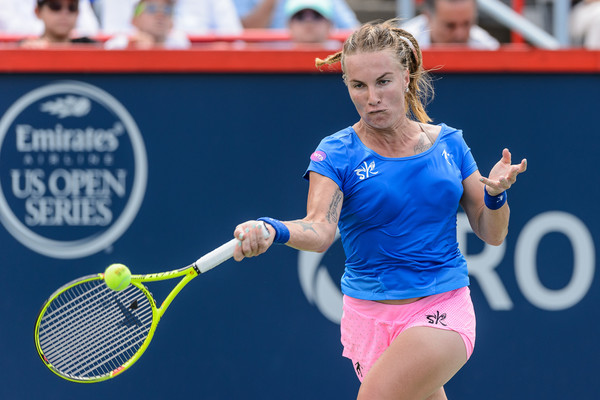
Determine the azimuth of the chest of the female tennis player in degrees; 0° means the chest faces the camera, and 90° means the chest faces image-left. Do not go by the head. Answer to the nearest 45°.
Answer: approximately 0°

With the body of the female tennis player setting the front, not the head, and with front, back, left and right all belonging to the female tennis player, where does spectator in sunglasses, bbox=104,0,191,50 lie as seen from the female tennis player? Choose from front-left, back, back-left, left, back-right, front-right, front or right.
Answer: back-right

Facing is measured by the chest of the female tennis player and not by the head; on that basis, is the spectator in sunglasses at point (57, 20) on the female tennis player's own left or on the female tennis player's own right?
on the female tennis player's own right

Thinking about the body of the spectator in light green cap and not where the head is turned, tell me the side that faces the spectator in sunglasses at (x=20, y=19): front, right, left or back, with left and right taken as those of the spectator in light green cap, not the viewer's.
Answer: right

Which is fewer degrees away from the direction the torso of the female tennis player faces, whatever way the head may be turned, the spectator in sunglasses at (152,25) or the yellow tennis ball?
the yellow tennis ball

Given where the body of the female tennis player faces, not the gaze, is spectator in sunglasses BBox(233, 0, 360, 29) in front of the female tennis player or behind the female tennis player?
behind

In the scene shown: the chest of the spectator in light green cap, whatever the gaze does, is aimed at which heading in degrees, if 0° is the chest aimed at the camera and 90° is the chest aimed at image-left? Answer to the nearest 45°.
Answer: approximately 0°

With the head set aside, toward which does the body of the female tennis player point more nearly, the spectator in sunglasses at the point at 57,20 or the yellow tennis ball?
the yellow tennis ball

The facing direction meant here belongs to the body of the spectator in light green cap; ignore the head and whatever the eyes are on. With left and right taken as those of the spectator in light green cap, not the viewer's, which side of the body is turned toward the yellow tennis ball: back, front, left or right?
front

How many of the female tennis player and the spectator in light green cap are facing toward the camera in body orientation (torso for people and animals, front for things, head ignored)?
2
